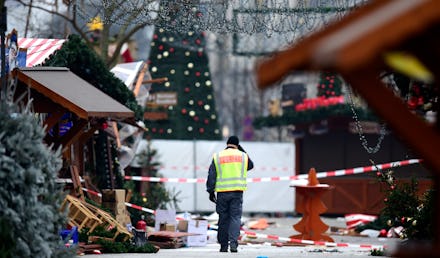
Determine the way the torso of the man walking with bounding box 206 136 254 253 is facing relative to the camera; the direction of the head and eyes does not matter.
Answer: away from the camera

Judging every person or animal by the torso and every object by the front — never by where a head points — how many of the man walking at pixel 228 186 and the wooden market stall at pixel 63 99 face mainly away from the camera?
1

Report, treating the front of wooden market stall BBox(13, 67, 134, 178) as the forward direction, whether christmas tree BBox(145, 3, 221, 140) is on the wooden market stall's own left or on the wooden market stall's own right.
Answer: on the wooden market stall's own left

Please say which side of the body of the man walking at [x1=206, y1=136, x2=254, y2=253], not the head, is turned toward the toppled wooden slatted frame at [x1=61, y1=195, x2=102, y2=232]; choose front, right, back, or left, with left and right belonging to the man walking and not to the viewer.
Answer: left

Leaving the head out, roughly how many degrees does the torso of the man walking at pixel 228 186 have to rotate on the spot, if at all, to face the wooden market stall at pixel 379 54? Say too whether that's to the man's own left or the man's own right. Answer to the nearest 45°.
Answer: approximately 180°

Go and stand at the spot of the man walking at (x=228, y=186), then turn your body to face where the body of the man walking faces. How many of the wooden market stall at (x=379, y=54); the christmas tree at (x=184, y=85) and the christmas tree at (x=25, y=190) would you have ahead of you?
1

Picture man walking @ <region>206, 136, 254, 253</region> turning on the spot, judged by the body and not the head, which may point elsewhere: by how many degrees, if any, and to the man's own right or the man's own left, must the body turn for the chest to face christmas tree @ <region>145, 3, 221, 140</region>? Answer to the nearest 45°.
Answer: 0° — they already face it

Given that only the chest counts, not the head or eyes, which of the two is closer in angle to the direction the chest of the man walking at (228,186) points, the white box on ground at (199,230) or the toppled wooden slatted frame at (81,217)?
the white box on ground

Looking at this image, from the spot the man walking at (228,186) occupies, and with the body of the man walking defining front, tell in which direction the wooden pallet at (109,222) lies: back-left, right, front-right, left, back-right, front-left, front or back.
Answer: left

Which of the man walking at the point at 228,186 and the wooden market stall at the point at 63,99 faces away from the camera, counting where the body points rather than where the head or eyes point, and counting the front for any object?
the man walking

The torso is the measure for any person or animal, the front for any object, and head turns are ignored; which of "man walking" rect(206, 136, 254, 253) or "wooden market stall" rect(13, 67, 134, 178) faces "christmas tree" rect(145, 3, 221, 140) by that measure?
the man walking
